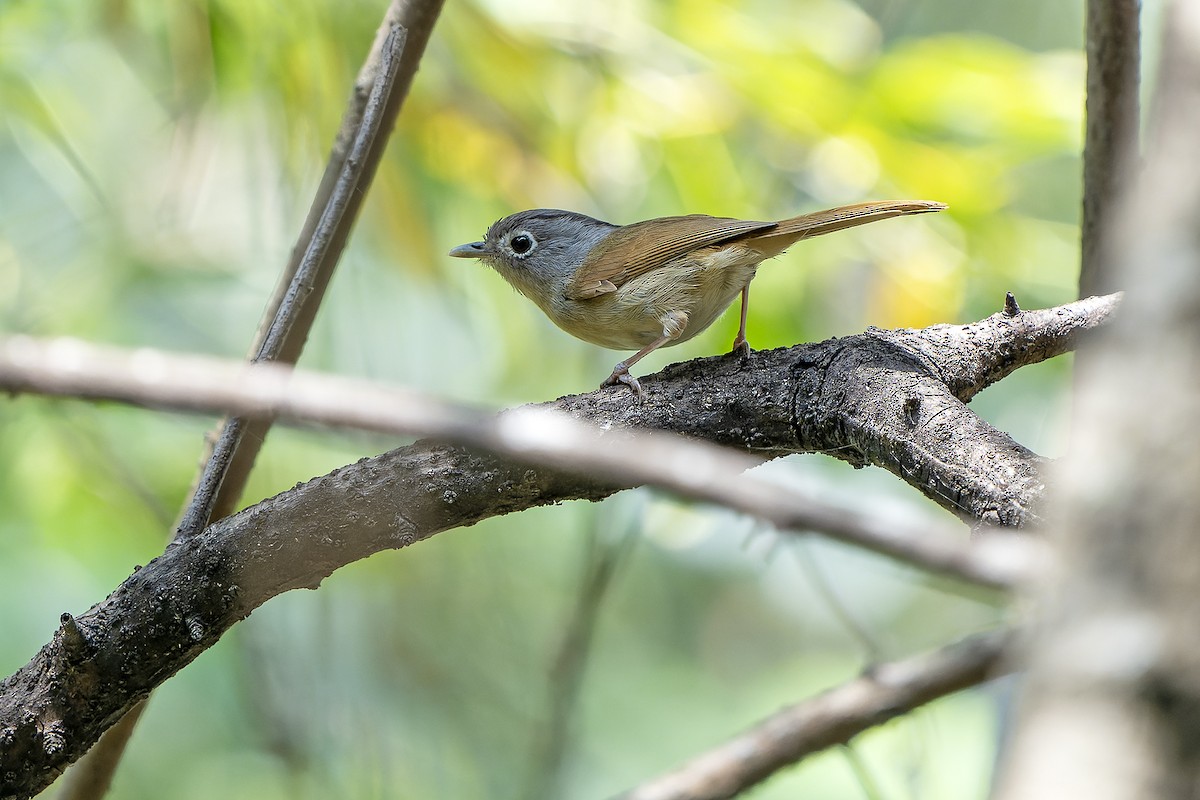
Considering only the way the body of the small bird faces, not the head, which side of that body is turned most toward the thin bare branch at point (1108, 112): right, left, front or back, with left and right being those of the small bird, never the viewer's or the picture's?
back

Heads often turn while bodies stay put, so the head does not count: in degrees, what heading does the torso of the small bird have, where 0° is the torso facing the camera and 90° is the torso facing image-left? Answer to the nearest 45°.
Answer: approximately 90°

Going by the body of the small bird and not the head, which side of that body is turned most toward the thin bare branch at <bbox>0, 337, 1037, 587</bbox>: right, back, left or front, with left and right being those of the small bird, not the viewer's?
left

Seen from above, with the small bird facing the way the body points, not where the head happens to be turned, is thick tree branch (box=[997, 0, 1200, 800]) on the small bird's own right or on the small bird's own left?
on the small bird's own left

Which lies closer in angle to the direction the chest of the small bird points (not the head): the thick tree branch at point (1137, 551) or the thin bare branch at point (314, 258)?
the thin bare branch
